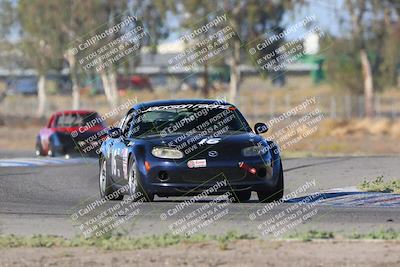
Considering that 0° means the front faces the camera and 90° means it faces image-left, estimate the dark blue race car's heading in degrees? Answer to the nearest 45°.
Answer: approximately 0°

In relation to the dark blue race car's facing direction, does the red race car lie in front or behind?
behind
